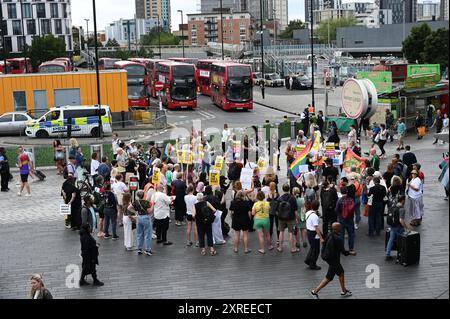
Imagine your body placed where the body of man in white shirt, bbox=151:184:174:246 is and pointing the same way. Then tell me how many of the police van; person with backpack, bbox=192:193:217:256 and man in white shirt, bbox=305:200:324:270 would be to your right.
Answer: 2

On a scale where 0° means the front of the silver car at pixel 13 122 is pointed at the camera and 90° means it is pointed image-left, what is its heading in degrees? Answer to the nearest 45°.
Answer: approximately 90°

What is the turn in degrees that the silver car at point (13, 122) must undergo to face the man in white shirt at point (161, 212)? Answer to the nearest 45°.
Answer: approximately 90° to its left

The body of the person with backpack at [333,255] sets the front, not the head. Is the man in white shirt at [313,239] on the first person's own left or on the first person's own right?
on the first person's own left

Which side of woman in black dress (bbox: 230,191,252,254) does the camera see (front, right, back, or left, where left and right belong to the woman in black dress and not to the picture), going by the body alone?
back

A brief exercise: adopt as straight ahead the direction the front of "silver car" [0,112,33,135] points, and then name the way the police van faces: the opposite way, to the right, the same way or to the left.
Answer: the same way

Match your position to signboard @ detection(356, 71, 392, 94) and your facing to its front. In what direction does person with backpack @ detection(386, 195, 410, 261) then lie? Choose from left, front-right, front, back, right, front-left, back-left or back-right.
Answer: front

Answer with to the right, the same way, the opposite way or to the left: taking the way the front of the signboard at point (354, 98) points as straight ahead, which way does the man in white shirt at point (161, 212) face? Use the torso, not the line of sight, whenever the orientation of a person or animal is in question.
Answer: the opposite way

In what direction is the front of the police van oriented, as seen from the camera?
facing to the left of the viewer

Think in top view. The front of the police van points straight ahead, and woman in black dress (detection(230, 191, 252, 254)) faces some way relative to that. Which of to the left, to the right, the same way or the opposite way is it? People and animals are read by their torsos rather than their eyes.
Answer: to the right

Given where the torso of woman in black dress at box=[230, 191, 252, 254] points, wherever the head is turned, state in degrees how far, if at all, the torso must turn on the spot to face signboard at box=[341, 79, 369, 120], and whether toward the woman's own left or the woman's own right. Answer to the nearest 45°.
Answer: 0° — they already face it

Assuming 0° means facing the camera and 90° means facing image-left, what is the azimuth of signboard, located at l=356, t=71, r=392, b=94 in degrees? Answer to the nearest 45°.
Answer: approximately 0°

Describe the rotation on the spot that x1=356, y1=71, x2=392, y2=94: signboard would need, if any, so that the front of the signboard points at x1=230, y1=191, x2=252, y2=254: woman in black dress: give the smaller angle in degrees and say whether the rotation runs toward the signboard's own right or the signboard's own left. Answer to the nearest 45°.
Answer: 0° — it already faces them

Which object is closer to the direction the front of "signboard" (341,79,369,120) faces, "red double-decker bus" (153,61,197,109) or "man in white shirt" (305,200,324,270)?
the man in white shirt
